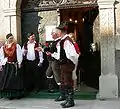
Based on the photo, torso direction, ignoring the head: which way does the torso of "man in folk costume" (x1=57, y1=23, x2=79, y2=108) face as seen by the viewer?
to the viewer's left

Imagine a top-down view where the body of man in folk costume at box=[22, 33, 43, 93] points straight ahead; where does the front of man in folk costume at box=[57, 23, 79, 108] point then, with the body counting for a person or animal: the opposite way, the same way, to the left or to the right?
to the right

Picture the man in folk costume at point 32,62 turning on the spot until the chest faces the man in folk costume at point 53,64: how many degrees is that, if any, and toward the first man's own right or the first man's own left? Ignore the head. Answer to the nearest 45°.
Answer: approximately 45° to the first man's own left

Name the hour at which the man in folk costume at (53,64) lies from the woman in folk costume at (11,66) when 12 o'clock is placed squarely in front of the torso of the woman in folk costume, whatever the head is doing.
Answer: The man in folk costume is roughly at 10 o'clock from the woman in folk costume.

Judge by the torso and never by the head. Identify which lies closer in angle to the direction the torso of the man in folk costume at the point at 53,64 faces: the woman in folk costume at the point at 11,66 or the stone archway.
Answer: the woman in folk costume

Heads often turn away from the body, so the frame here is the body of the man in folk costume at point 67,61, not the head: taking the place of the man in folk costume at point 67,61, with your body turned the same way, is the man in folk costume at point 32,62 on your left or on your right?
on your right

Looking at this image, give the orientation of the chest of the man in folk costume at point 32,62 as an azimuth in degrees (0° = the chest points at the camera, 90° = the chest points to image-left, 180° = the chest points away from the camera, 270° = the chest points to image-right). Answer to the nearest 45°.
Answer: approximately 0°

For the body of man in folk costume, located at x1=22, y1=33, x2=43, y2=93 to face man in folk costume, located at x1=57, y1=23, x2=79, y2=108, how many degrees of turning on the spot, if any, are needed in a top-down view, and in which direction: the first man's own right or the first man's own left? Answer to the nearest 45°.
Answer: approximately 45° to the first man's own left

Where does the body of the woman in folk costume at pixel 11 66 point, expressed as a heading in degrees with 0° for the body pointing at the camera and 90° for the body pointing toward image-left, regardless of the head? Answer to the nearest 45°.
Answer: approximately 0°
